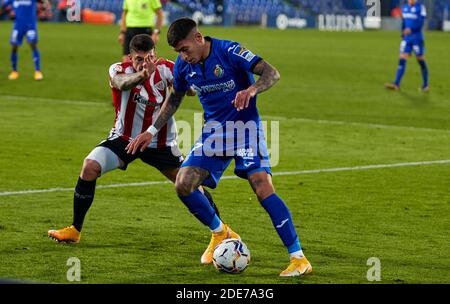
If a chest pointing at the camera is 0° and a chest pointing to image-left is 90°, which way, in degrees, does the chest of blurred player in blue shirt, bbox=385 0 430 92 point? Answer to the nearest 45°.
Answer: approximately 45°

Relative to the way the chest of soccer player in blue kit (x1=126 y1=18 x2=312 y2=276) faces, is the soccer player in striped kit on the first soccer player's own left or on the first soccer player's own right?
on the first soccer player's own right

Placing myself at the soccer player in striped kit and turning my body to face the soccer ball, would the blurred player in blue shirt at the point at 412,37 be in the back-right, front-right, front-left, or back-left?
back-left

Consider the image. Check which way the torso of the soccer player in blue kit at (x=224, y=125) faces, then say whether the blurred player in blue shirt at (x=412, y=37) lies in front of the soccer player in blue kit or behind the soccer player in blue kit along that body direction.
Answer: behind

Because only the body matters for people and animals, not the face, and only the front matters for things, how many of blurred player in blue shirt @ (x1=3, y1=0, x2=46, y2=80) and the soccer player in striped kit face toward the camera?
2

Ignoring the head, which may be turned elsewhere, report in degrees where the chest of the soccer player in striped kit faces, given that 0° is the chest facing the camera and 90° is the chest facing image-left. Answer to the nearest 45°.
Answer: approximately 0°

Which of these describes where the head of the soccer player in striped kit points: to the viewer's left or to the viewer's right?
to the viewer's right

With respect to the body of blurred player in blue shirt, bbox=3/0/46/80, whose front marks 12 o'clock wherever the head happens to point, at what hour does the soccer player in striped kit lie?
The soccer player in striped kit is roughly at 12 o'clock from the blurred player in blue shirt.

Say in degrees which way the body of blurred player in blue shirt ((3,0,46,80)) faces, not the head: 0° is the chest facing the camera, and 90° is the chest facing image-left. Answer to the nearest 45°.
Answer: approximately 0°

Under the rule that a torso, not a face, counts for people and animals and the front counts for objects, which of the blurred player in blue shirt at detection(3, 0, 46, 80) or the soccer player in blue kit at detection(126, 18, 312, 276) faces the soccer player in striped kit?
the blurred player in blue shirt

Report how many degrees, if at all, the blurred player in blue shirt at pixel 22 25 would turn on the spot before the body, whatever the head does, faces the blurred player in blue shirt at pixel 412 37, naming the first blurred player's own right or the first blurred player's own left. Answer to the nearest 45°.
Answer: approximately 90° to the first blurred player's own left
